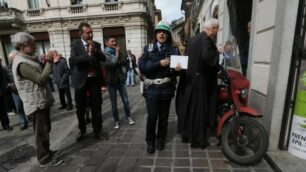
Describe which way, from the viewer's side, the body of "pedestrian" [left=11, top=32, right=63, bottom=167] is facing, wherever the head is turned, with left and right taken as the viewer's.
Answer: facing to the right of the viewer

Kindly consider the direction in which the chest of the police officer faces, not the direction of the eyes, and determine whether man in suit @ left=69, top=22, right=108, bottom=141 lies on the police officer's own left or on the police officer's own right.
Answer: on the police officer's own right

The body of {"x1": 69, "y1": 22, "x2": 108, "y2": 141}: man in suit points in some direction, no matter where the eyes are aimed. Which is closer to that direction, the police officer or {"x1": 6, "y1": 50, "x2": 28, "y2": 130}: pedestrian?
the police officer

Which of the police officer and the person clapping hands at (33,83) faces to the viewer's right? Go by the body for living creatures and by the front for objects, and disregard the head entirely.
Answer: the person clapping hands

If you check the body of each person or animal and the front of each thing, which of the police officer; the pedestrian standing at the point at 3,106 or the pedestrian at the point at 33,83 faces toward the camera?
the police officer

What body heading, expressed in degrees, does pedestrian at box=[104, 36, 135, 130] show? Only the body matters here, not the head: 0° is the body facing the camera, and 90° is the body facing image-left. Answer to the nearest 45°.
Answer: approximately 315°

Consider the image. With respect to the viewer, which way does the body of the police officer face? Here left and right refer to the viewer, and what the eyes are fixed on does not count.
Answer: facing the viewer
